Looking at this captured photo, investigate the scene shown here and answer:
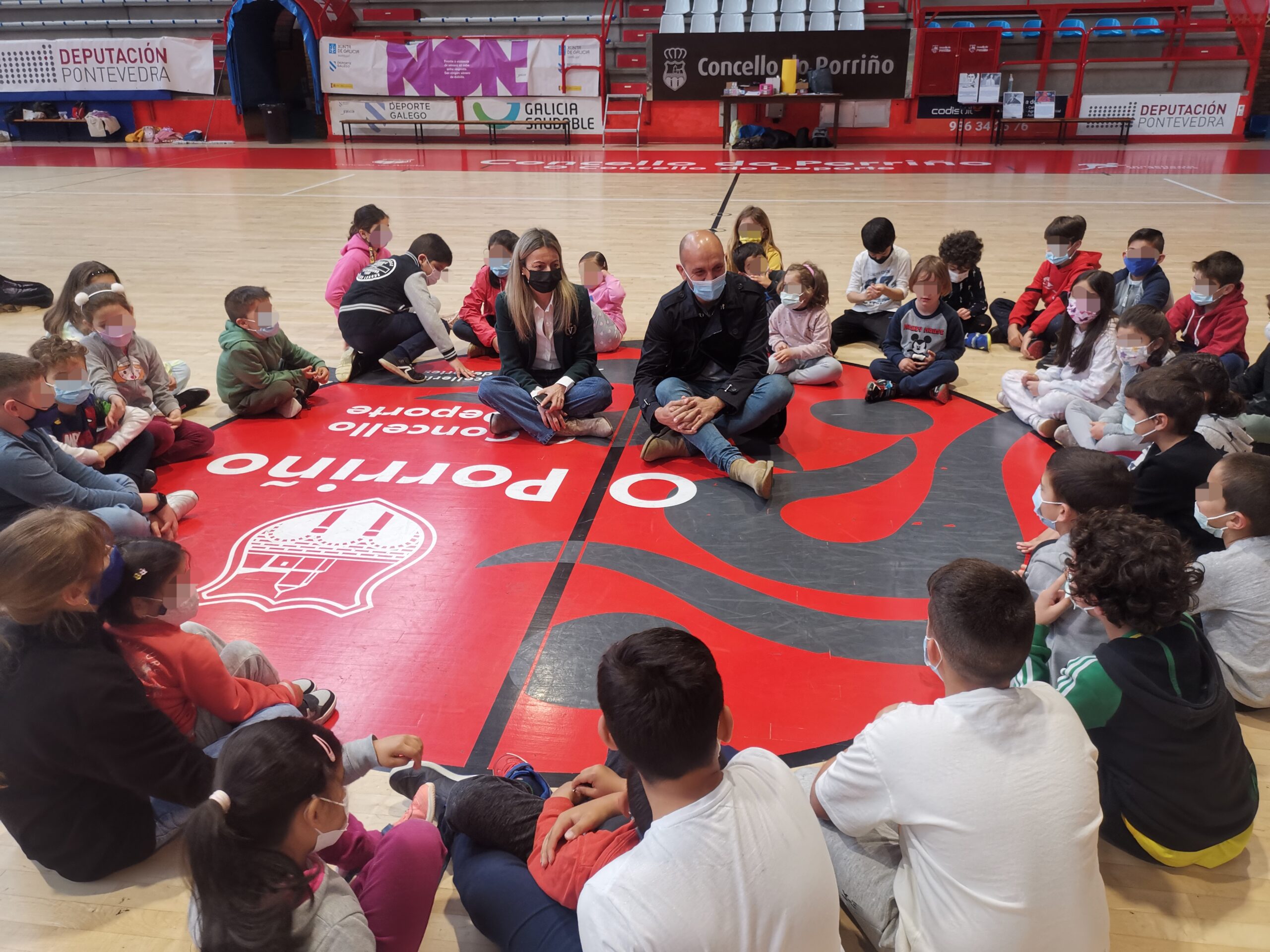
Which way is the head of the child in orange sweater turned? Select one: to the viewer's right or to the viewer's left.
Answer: to the viewer's right

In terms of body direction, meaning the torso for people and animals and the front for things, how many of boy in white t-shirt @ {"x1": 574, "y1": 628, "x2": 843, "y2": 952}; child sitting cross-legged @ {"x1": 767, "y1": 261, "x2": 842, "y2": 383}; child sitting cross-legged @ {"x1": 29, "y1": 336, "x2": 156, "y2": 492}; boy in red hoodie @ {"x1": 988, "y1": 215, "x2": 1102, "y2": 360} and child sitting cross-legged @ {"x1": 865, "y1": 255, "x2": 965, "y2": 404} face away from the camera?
1

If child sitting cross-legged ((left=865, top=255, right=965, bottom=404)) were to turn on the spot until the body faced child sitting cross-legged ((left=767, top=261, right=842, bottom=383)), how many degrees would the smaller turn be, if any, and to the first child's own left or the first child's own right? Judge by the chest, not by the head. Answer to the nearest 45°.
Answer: approximately 90° to the first child's own right

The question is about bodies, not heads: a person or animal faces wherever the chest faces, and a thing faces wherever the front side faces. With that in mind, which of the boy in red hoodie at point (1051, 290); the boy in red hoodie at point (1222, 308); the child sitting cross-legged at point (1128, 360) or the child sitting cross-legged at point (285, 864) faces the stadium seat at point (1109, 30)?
the child sitting cross-legged at point (285, 864)

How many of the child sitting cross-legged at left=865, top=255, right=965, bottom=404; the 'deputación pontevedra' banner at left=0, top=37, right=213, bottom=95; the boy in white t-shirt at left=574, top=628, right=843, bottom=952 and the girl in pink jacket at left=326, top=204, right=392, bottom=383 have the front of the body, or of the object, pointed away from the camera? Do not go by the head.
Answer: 1

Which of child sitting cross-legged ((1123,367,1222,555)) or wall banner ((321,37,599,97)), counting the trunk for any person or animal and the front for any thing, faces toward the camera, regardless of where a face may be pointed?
the wall banner

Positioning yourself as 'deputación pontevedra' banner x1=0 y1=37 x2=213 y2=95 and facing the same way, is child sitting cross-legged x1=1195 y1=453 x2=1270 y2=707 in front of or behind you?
in front

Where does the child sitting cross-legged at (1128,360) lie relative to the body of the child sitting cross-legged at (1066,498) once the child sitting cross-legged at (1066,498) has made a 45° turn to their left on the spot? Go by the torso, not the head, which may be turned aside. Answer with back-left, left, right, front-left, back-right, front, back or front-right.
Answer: back-right

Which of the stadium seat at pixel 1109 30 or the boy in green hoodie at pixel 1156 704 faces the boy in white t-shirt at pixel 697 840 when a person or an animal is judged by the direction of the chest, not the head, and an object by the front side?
the stadium seat

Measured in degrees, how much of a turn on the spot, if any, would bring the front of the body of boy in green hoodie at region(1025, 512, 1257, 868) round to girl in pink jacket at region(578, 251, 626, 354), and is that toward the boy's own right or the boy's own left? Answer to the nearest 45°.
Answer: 0° — they already face them

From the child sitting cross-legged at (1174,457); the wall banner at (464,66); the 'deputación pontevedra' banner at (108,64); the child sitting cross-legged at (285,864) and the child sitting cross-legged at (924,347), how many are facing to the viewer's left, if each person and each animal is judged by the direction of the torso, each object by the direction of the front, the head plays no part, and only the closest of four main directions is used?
1

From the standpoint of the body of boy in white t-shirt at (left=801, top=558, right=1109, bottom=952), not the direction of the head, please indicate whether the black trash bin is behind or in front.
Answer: in front

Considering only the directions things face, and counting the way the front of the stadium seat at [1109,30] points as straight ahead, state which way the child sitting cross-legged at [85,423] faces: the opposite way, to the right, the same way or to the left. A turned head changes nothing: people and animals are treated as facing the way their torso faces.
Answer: to the left

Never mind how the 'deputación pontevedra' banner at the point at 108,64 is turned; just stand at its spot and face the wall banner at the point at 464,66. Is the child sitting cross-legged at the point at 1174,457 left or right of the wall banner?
right

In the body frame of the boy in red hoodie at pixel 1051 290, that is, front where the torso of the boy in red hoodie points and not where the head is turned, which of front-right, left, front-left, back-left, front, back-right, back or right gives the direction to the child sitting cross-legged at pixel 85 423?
front

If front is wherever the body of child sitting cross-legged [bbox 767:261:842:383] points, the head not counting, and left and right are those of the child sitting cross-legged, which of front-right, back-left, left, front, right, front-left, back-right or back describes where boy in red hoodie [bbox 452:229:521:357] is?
front-right

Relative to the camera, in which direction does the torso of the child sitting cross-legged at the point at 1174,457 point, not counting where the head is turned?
to the viewer's left

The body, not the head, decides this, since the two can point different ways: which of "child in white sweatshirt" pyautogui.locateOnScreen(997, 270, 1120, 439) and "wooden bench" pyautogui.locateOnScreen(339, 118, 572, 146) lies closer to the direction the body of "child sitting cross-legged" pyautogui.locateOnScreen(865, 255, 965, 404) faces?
the child in white sweatshirt

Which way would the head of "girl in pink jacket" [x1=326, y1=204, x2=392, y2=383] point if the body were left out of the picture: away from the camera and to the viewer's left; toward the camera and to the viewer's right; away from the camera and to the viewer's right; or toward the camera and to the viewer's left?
toward the camera and to the viewer's right

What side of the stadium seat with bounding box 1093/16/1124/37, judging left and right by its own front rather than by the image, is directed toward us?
front

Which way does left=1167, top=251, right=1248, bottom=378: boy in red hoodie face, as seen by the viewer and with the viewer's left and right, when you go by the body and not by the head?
facing the viewer and to the left of the viewer

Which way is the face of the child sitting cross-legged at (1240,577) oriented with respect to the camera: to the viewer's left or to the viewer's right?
to the viewer's left

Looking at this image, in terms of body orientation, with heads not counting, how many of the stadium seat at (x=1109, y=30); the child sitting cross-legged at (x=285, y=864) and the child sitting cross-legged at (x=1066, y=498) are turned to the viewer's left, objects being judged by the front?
1

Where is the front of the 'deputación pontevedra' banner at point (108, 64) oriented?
toward the camera
